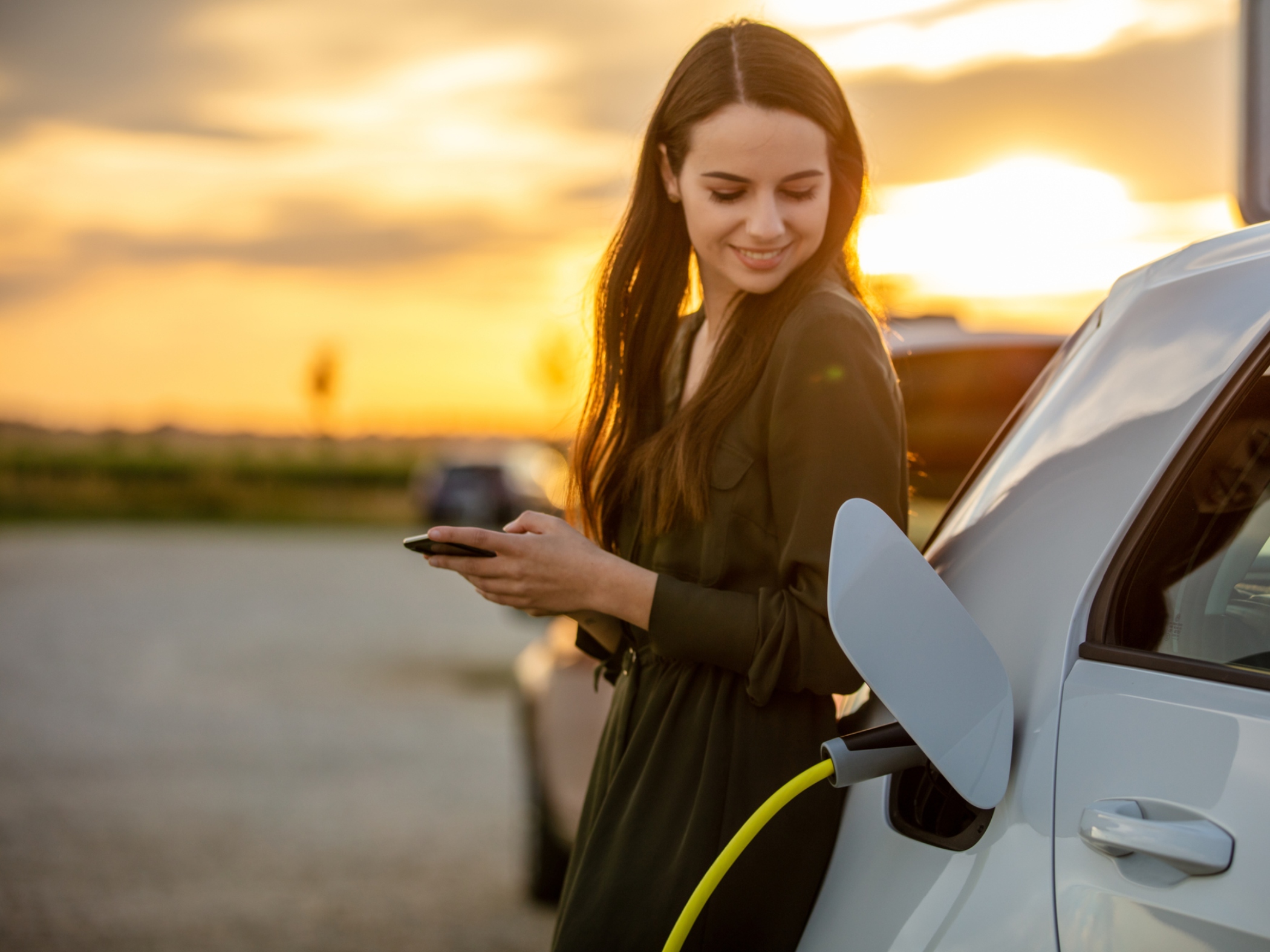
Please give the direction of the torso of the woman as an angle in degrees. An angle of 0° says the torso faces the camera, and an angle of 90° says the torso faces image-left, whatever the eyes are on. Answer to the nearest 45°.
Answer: approximately 45°

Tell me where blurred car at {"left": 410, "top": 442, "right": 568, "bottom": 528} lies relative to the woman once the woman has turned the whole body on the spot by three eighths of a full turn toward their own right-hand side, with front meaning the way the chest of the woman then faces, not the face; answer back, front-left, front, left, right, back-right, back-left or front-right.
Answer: front

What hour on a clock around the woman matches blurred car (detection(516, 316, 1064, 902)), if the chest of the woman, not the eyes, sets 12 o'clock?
The blurred car is roughly at 5 o'clock from the woman.
